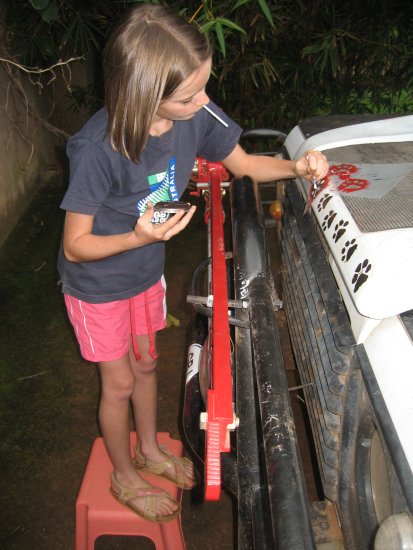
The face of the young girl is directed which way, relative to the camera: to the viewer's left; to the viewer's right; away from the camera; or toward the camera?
to the viewer's right

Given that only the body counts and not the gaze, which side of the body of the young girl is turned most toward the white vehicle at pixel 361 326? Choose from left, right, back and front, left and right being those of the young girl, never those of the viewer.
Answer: front
